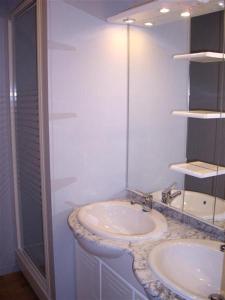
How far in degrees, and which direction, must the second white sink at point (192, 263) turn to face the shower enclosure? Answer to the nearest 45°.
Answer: approximately 90° to its right

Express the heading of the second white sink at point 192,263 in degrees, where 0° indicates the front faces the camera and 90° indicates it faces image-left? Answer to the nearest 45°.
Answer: approximately 45°

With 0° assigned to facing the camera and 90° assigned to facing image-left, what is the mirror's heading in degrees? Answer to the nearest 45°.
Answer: approximately 45°

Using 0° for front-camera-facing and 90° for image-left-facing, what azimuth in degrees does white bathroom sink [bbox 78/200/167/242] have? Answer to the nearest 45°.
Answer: approximately 45°

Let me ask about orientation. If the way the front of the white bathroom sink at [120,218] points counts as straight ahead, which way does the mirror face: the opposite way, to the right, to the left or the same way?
the same way

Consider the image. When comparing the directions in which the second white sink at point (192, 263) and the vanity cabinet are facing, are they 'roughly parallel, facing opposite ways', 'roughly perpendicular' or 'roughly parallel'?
roughly parallel

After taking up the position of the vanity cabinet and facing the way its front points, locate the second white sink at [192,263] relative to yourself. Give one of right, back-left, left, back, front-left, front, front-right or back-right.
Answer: left

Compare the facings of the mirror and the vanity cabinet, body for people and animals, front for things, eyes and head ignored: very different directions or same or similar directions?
same or similar directions

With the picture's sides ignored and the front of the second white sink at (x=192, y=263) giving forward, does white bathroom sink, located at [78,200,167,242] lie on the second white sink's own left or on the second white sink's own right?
on the second white sink's own right

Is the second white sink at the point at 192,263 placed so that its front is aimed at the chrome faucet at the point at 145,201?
no

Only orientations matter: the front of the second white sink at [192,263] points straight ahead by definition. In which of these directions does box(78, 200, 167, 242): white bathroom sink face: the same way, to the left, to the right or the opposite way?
the same way
